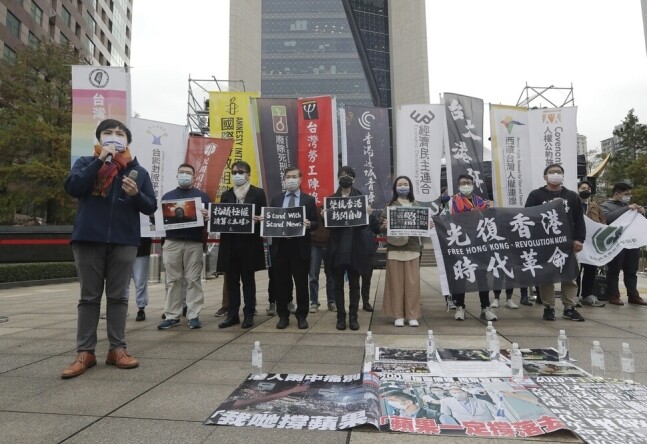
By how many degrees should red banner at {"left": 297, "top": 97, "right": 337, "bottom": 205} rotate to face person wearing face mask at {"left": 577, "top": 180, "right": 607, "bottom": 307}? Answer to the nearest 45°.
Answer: approximately 90° to its left

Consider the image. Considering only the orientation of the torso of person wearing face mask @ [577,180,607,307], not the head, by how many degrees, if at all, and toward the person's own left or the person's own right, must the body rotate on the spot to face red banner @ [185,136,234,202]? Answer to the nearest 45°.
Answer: approximately 45° to the person's own right

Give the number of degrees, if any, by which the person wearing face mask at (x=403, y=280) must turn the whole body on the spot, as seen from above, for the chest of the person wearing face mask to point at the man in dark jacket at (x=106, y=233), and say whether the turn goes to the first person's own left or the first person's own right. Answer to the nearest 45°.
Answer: approximately 45° to the first person's own right

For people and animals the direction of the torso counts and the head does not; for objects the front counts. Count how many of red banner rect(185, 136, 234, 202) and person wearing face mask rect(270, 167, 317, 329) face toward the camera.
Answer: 2

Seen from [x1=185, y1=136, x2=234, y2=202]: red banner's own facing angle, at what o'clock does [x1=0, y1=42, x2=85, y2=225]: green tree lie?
The green tree is roughly at 5 o'clock from the red banner.

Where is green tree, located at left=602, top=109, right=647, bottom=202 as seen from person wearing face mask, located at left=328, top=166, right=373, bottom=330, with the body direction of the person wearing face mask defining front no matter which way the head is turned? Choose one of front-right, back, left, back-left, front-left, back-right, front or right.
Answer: back-left
